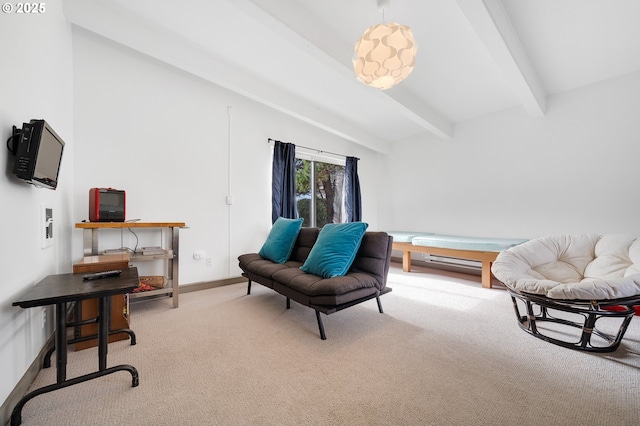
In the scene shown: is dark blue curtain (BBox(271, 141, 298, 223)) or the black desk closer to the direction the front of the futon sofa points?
the black desk

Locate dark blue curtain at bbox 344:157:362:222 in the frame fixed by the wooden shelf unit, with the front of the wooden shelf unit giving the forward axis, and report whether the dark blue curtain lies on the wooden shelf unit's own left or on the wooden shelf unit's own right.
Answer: on the wooden shelf unit's own left

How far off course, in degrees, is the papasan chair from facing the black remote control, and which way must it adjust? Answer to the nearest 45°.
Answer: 0° — it already faces it

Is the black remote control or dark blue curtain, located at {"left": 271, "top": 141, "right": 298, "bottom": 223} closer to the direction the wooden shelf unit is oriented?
the black remote control

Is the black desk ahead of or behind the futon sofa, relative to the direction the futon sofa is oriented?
ahead

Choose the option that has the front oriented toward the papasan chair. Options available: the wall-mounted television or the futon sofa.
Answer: the wall-mounted television

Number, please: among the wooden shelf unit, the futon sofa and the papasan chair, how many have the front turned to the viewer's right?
0

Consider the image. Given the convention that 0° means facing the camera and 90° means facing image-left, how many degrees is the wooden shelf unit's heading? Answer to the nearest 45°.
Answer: approximately 0°

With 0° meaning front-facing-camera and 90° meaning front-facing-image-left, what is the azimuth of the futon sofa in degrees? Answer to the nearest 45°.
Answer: approximately 45°

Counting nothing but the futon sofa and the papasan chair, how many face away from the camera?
0

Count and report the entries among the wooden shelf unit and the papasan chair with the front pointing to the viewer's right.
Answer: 0

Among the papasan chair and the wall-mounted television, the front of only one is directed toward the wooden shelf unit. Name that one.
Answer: the papasan chair

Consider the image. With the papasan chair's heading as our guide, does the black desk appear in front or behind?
in front

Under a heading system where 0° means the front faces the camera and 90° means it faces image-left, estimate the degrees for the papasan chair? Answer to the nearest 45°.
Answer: approximately 45°
